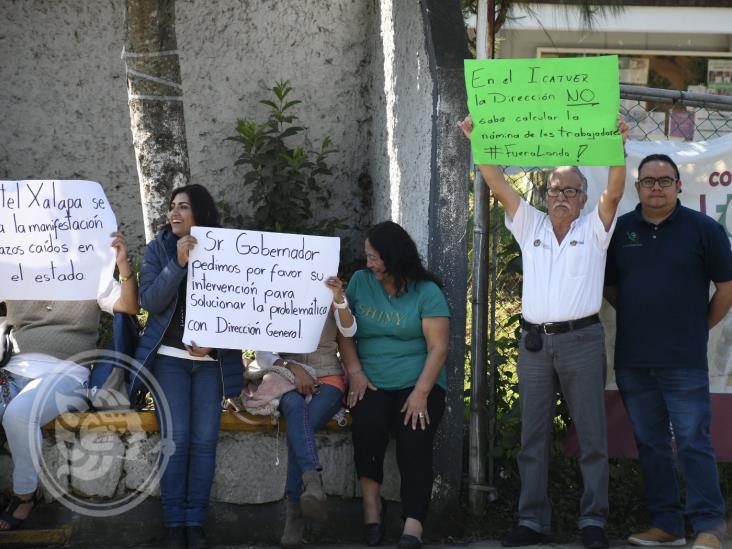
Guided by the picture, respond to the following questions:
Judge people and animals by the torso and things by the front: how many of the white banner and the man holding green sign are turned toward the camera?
2

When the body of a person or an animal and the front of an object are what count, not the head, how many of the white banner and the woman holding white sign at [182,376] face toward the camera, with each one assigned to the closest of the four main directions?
2

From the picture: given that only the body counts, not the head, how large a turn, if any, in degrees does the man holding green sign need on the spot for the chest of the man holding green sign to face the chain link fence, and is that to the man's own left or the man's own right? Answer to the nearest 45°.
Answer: approximately 180°

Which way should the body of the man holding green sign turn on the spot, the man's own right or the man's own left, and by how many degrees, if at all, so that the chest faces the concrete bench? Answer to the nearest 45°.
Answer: approximately 90° to the man's own right

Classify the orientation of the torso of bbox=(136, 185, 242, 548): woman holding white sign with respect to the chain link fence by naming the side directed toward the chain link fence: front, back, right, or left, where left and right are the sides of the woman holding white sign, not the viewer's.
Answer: left

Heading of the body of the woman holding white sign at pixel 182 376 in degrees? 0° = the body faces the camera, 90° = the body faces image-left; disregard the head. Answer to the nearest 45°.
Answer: approximately 0°
